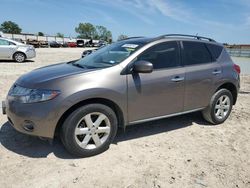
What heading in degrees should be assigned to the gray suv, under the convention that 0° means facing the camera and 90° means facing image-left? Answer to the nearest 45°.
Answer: approximately 45°

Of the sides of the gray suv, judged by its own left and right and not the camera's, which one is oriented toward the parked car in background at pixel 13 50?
right
